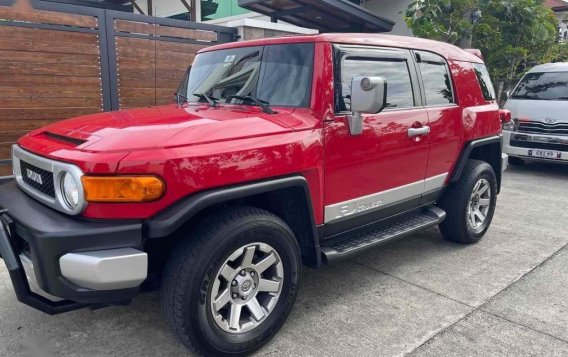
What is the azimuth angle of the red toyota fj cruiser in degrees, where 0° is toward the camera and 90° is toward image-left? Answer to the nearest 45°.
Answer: approximately 45°

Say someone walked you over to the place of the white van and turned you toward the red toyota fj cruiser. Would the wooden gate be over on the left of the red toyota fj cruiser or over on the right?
right

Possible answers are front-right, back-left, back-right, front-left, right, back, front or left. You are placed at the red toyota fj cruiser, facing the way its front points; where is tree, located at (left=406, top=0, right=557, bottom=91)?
back

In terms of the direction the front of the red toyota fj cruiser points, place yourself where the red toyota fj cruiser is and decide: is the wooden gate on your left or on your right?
on your right

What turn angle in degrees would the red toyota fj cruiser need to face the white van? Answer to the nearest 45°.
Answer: approximately 180°

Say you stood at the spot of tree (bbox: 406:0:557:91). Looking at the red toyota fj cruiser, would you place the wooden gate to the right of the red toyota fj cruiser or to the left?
right
